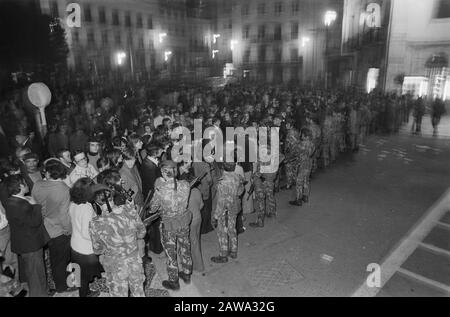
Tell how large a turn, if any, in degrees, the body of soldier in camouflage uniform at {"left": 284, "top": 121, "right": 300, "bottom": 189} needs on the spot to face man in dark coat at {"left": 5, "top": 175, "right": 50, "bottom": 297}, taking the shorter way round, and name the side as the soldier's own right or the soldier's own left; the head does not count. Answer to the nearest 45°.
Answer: approximately 45° to the soldier's own left

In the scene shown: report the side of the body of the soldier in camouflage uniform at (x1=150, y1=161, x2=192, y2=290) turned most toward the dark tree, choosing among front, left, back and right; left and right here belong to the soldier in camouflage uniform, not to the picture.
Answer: front

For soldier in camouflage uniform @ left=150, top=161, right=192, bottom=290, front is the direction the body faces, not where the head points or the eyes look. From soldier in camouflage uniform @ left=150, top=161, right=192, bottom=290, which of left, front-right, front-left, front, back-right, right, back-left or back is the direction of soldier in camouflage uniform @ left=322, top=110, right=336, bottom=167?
right

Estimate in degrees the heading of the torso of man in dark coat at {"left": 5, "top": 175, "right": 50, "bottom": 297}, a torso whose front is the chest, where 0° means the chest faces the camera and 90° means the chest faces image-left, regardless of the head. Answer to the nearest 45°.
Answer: approximately 225°

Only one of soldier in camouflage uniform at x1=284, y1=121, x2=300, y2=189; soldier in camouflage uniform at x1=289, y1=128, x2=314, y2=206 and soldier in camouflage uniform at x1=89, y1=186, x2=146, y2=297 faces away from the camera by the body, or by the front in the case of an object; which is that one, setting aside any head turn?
soldier in camouflage uniform at x1=89, y1=186, x2=146, y2=297

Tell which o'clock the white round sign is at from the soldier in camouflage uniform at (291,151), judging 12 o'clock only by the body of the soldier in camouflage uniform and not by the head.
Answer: The white round sign is roughly at 12 o'clock from the soldier in camouflage uniform.

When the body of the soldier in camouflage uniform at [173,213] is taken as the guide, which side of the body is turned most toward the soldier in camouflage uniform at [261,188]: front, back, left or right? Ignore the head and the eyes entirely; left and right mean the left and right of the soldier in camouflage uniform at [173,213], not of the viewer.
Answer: right

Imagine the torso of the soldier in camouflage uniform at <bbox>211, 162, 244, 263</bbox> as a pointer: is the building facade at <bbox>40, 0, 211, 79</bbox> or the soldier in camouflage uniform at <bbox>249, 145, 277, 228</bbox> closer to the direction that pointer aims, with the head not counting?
the building facade

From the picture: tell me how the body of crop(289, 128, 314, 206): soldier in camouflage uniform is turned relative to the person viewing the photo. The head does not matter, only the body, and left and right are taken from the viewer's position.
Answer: facing to the left of the viewer

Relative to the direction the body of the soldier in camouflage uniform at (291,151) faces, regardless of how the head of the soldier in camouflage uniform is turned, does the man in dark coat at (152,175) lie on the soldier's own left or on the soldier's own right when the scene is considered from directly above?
on the soldier's own left

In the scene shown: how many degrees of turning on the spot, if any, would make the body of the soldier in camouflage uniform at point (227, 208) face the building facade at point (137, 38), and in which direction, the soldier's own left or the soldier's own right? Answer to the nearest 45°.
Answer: approximately 45° to the soldier's own right

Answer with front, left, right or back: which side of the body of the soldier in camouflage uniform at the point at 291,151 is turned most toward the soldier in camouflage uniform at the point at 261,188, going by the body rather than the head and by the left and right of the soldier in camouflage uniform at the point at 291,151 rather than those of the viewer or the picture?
left

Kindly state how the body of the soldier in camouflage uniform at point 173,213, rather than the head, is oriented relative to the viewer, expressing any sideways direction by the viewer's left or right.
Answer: facing away from the viewer and to the left of the viewer

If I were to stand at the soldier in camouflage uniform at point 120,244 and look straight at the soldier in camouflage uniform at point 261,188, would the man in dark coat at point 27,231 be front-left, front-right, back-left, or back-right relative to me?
back-left

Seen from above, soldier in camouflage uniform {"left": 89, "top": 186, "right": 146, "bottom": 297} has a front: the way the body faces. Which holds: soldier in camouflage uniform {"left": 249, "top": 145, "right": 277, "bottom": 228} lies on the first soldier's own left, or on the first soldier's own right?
on the first soldier's own right

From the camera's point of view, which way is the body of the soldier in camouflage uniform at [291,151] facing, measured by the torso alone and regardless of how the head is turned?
to the viewer's left
